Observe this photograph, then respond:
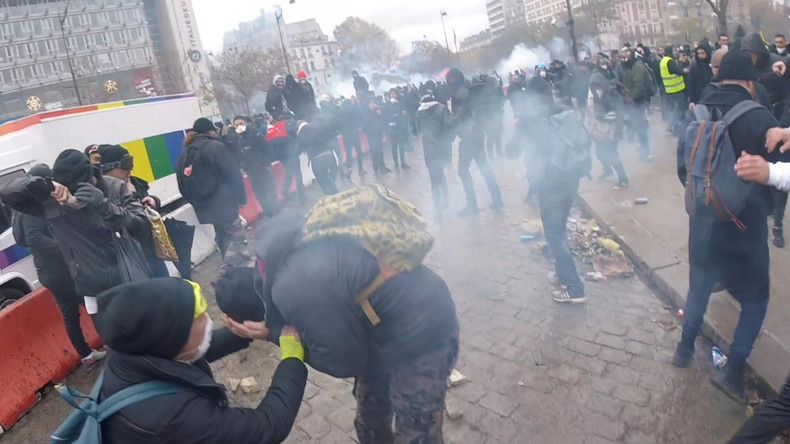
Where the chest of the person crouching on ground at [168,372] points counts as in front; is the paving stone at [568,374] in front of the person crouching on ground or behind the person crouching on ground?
in front

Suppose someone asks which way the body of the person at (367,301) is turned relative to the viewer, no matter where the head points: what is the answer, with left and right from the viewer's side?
facing to the left of the viewer

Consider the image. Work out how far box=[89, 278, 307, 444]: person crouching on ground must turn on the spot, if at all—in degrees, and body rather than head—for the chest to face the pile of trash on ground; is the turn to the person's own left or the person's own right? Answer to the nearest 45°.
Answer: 0° — they already face it

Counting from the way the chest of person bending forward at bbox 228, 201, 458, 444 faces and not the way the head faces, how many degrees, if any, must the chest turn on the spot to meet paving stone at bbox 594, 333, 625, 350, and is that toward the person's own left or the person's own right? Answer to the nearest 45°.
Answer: approximately 135° to the person's own right

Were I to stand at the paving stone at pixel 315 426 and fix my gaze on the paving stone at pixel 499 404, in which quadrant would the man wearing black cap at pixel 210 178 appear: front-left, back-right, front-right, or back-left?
back-left

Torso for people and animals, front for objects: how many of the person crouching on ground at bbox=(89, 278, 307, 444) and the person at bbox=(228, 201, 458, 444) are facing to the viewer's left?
1

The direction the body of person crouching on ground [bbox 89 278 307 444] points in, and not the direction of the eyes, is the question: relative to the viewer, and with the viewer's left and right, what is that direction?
facing away from the viewer and to the right of the viewer

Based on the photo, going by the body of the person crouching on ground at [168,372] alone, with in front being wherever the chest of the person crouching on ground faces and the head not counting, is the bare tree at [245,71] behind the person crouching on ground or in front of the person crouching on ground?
in front

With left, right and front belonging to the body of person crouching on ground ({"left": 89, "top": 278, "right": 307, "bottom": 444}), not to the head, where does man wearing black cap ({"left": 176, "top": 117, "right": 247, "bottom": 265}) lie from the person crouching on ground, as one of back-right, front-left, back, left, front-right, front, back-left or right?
front-left
